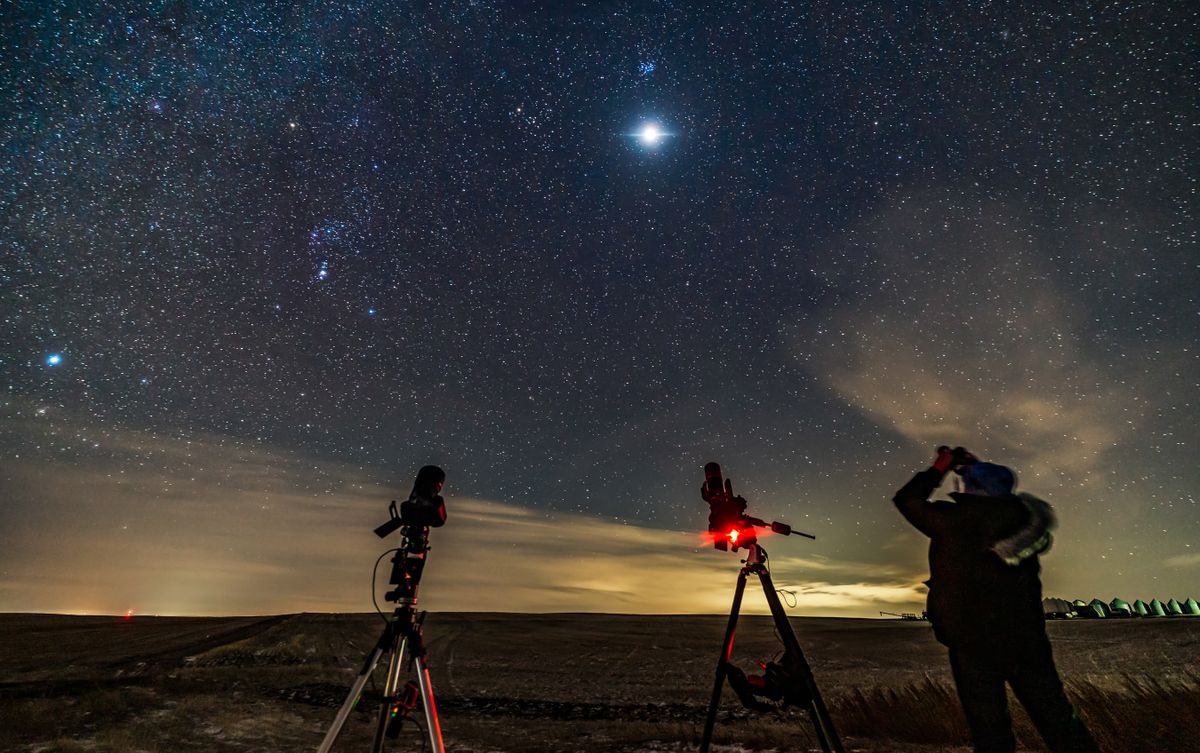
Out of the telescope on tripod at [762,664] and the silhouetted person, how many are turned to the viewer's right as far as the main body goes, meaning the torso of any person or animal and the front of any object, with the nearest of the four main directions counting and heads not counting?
0

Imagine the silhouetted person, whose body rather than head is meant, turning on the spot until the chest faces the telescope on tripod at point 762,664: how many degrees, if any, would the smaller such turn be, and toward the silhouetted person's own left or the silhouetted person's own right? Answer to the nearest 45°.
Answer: approximately 45° to the silhouetted person's own left

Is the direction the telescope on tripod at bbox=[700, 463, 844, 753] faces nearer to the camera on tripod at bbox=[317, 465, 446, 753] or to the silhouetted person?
the camera on tripod

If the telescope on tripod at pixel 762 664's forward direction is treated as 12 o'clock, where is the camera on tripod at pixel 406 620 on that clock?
the camera on tripod at pixel 406 620 is roughly at 10 o'clock from the telescope on tripod at pixel 762 664.

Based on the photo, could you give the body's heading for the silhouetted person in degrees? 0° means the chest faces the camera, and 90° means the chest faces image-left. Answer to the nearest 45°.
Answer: approximately 135°

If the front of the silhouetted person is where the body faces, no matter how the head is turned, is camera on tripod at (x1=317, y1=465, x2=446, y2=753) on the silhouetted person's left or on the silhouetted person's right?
on the silhouetted person's left

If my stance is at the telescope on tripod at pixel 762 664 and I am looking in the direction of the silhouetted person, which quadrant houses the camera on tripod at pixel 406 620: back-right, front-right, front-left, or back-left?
back-right

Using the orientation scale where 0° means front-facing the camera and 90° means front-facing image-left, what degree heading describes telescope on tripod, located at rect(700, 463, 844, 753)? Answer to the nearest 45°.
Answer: approximately 135°
